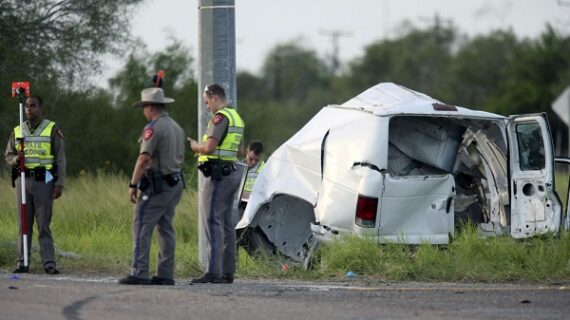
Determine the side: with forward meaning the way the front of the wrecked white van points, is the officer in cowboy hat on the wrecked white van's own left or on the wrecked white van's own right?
on the wrecked white van's own left

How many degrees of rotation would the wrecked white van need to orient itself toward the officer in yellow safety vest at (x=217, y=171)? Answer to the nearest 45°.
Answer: approximately 90° to its left

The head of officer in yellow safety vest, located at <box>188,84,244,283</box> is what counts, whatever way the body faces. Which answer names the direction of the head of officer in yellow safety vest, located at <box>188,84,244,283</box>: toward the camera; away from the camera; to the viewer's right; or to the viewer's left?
to the viewer's left

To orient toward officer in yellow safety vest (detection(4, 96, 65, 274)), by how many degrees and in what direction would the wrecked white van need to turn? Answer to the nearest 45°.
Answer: approximately 45° to its left

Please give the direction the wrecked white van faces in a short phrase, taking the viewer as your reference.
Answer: facing away from the viewer and to the left of the viewer
